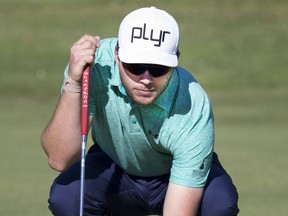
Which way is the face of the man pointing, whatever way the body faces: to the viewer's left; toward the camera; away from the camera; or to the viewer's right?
toward the camera

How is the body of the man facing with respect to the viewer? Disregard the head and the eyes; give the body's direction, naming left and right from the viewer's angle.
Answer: facing the viewer
